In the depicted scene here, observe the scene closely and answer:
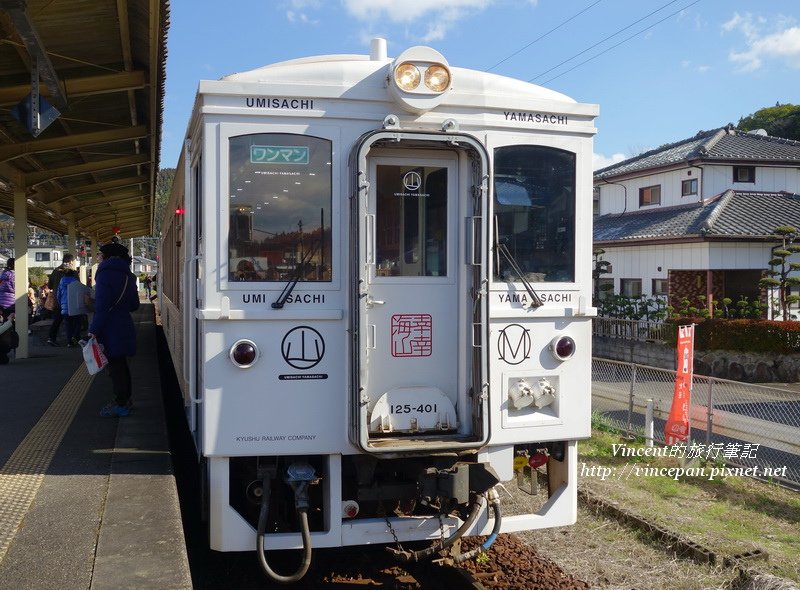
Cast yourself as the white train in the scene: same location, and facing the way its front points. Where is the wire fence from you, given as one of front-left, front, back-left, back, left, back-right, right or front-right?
back-left

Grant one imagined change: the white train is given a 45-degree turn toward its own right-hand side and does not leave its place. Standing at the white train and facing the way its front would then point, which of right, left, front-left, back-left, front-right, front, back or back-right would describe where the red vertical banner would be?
back

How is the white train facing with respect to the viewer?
toward the camera
